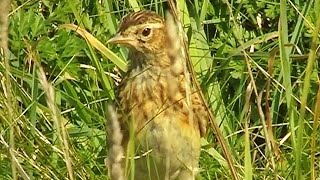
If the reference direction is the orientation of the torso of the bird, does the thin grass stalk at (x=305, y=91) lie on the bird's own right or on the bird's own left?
on the bird's own left

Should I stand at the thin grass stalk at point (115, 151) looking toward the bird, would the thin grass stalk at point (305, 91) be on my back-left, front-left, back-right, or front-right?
front-right

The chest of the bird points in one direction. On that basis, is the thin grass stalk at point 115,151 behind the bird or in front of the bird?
in front

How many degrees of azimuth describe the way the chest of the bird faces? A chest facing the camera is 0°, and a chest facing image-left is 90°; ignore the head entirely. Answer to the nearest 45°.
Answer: approximately 45°
